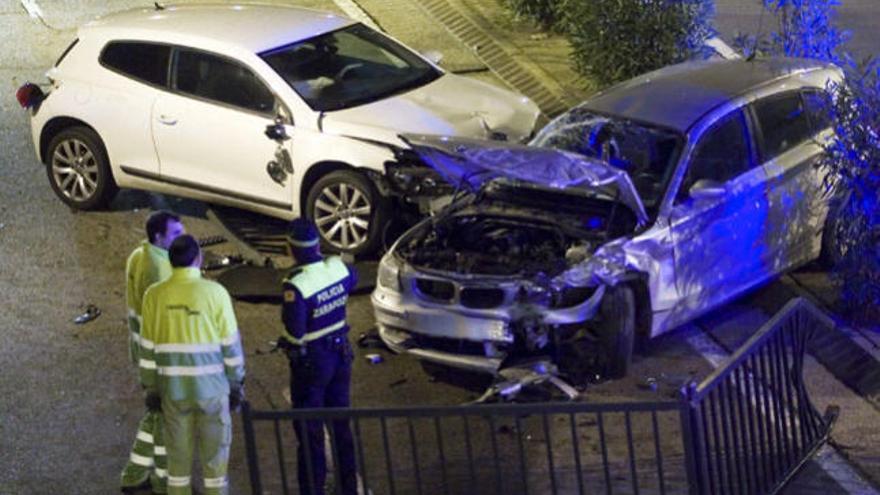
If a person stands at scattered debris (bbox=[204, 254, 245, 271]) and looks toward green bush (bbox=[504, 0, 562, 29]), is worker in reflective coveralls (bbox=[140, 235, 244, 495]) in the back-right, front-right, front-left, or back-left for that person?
back-right

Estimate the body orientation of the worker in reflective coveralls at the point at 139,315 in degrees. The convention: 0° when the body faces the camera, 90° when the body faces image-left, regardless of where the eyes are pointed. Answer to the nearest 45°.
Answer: approximately 270°

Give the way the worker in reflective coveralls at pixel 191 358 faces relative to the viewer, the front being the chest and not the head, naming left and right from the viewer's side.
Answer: facing away from the viewer

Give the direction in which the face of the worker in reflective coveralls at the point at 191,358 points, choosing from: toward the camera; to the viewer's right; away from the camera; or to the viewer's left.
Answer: away from the camera

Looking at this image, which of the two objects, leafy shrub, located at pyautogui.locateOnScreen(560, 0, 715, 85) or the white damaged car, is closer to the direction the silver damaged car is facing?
the white damaged car

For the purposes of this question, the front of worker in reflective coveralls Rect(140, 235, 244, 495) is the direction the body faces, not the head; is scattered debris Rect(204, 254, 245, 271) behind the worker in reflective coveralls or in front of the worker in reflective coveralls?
in front

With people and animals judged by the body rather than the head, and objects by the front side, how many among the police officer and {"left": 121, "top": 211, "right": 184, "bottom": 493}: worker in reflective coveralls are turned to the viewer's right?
1

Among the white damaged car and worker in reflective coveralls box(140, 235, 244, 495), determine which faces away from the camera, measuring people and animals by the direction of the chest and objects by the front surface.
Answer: the worker in reflective coveralls

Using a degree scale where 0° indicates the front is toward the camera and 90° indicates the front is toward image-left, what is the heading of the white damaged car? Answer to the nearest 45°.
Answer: approximately 315°

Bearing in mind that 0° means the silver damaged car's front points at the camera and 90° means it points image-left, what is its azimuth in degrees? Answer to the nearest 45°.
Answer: approximately 45°
